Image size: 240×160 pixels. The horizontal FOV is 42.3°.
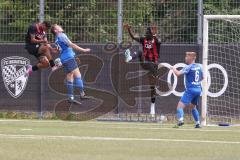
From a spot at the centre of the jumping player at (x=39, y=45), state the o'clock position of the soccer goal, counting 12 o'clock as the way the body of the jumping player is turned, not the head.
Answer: The soccer goal is roughly at 11 o'clock from the jumping player.

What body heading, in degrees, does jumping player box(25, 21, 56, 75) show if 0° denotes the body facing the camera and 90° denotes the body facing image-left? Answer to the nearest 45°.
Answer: approximately 315°
